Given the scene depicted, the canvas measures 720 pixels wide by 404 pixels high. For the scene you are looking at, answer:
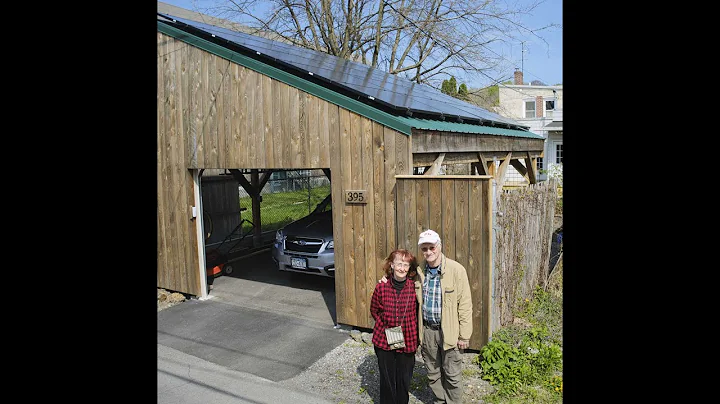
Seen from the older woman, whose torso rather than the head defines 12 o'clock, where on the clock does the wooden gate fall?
The wooden gate is roughly at 7 o'clock from the older woman.

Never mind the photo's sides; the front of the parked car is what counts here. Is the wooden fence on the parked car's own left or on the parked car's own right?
on the parked car's own left

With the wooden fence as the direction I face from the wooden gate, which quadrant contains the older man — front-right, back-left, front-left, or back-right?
back-right

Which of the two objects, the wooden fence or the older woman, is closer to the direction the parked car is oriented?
the older woman

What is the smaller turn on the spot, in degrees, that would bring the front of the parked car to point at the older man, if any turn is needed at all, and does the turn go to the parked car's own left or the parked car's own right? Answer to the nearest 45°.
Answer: approximately 45° to the parked car's own left

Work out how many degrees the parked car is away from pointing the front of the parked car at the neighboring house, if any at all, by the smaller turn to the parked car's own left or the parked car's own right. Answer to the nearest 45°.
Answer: approximately 180°
